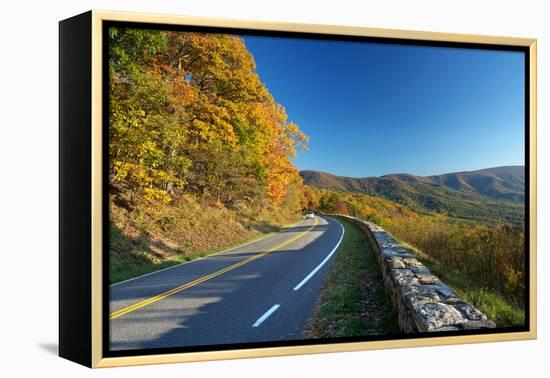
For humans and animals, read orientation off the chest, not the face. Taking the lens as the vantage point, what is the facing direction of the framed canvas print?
facing the viewer and to the right of the viewer
